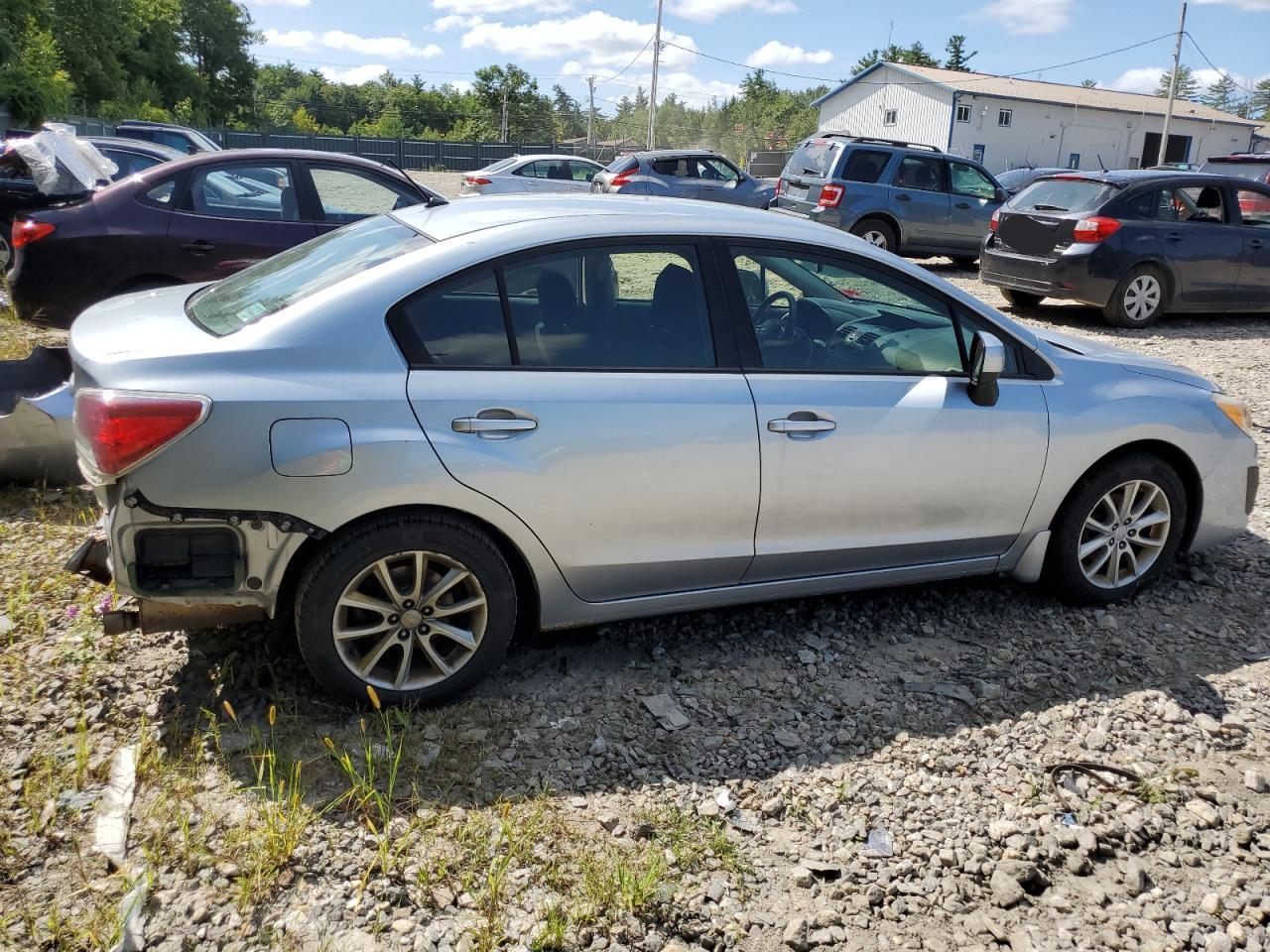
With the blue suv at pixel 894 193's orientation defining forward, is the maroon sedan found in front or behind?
behind

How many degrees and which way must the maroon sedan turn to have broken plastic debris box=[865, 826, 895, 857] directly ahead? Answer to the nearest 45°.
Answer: approximately 90° to its right

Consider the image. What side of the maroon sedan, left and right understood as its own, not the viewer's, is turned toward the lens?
right

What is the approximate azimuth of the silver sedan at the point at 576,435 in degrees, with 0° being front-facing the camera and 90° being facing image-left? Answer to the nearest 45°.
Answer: approximately 270°

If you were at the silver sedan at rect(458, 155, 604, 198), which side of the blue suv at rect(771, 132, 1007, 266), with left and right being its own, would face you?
left

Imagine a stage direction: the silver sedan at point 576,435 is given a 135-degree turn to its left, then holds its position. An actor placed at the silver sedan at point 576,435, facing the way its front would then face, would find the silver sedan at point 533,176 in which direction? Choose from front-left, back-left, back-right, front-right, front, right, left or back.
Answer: front-right

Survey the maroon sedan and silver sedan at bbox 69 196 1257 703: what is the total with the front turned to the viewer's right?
2

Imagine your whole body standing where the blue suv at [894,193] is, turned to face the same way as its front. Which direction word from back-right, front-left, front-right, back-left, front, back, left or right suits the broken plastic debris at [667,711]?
back-right

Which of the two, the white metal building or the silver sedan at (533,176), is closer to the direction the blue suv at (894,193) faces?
the white metal building

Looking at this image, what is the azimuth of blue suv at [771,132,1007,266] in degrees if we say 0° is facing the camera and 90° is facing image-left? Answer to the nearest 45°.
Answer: approximately 225°
